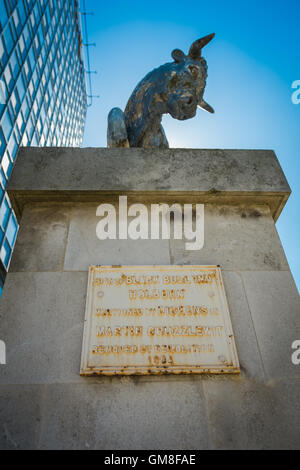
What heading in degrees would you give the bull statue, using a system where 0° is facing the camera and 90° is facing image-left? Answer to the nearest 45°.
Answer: approximately 315°
